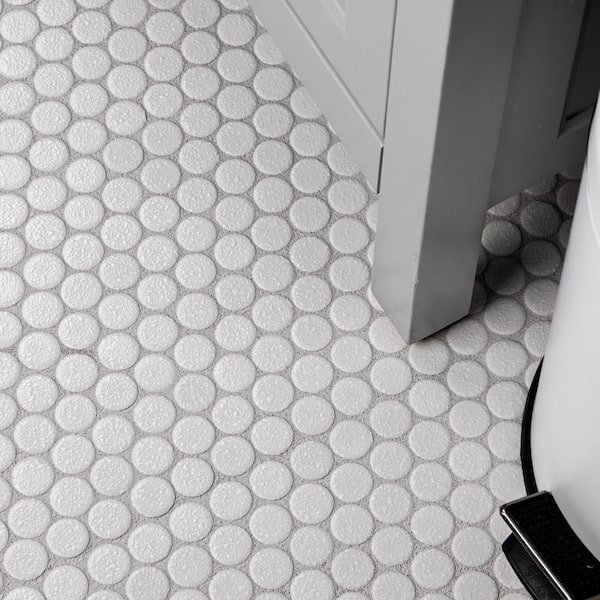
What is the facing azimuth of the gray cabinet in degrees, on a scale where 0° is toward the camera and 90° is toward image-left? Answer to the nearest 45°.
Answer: approximately 45°
